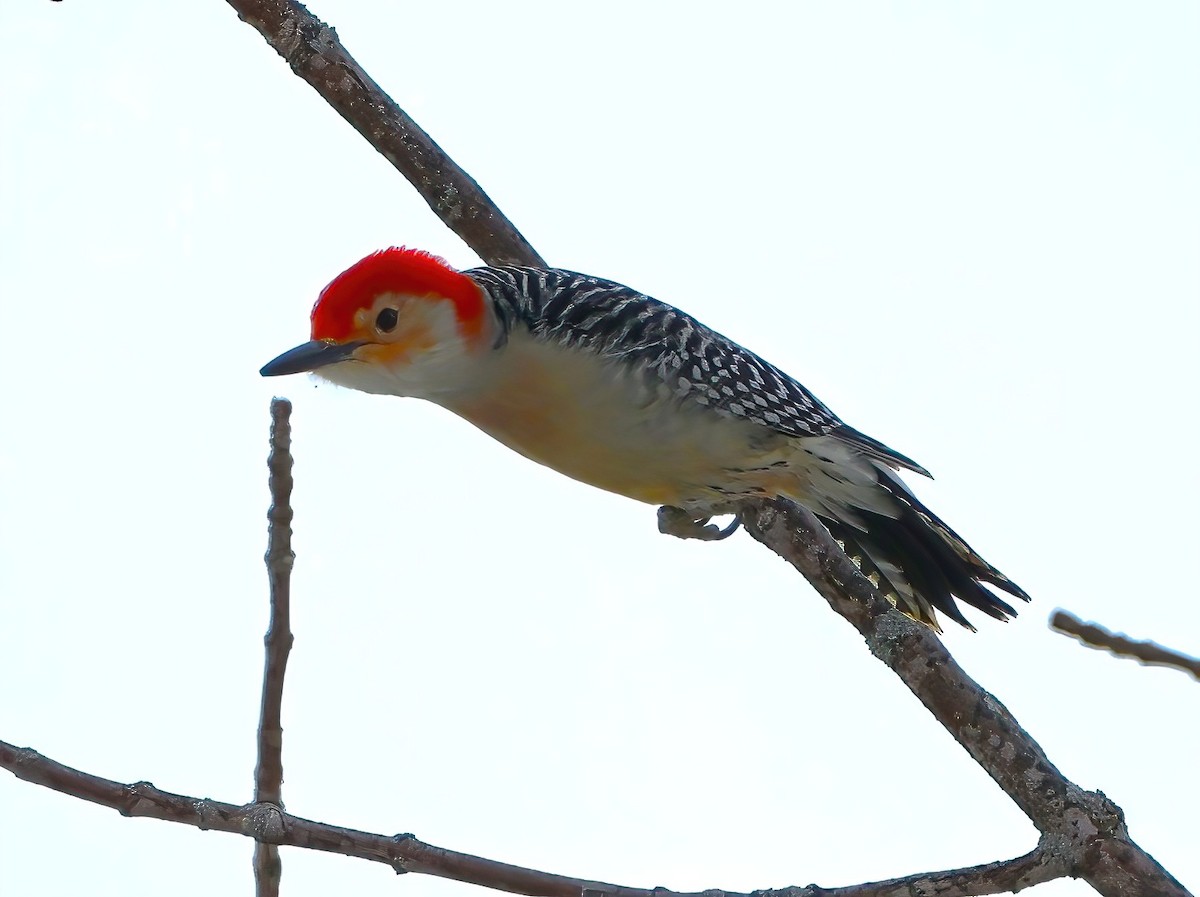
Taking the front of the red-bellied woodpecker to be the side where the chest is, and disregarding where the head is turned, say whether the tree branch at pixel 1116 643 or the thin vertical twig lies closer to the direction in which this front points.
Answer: the thin vertical twig

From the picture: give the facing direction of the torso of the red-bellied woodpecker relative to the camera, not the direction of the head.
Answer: to the viewer's left
